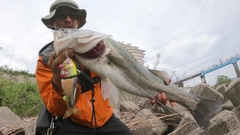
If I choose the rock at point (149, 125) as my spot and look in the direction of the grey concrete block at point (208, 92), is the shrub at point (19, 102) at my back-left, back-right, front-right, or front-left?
back-left

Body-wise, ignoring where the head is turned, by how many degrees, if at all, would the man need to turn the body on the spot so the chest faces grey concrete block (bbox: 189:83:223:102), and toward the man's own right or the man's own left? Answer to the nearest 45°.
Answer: approximately 135° to the man's own left

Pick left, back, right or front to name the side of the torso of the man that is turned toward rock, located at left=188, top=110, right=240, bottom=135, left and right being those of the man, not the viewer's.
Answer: left

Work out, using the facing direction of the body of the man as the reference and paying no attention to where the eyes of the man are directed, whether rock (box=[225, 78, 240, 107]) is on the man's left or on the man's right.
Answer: on the man's left

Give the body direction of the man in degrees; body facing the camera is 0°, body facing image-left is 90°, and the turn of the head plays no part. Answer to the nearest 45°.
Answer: approximately 0°

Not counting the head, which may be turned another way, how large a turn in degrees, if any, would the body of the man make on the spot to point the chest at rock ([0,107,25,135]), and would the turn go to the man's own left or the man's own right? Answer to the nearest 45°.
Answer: approximately 135° to the man's own right
